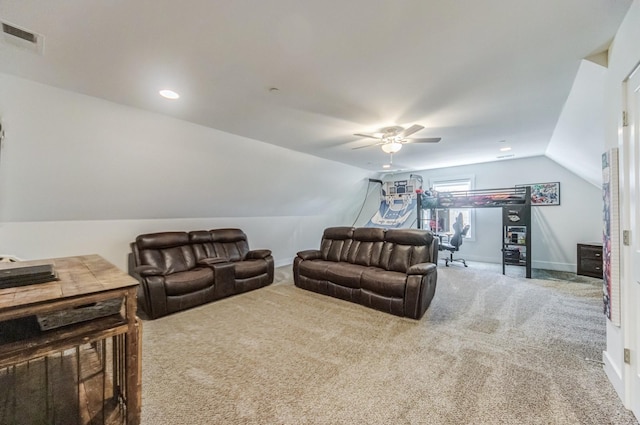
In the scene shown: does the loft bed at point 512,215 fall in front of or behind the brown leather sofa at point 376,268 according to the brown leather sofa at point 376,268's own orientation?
behind

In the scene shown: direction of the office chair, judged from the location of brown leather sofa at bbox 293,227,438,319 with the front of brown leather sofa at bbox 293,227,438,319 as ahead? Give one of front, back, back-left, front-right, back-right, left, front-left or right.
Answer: back

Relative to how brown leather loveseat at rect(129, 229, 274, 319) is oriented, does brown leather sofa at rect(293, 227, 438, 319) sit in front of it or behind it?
in front

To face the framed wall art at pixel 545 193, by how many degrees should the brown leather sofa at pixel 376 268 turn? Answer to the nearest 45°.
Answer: approximately 180°

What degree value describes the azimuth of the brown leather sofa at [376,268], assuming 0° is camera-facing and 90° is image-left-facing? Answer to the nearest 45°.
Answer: approximately 45°

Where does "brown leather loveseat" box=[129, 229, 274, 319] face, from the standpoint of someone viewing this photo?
facing the viewer and to the right of the viewer

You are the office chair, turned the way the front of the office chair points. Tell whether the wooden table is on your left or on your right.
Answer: on your left

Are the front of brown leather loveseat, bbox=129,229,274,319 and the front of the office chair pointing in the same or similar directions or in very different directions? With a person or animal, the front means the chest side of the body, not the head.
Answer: very different directions

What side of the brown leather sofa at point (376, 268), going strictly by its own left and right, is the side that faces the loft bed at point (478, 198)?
back

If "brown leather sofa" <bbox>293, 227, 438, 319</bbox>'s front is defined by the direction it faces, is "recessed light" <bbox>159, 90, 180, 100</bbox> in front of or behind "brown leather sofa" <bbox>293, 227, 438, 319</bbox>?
in front

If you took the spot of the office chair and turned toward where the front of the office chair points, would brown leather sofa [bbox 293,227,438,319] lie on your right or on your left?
on your left

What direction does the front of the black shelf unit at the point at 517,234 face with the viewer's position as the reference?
facing the viewer and to the left of the viewer

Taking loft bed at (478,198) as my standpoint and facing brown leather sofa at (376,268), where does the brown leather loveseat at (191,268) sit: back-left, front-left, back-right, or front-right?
front-right
